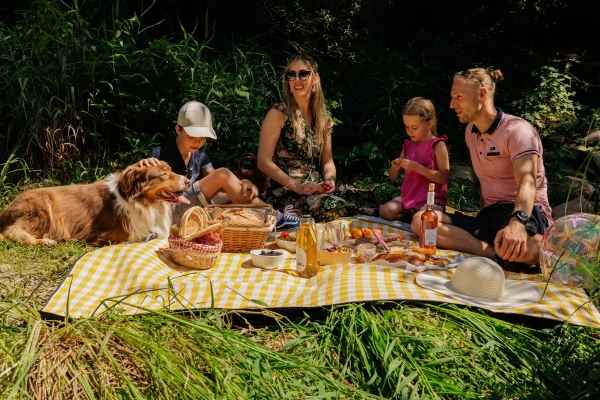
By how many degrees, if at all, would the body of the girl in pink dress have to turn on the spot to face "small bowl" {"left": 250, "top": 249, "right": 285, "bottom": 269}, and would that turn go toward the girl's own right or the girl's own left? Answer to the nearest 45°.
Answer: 0° — they already face it

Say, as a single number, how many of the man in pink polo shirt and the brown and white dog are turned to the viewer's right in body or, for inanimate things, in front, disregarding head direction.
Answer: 1

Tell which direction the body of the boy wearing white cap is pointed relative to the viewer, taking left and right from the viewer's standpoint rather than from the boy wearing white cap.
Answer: facing the viewer and to the right of the viewer

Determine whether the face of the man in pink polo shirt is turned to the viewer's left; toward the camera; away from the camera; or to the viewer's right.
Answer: to the viewer's left

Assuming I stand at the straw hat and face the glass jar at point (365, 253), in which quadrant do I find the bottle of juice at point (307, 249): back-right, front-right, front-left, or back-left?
front-left

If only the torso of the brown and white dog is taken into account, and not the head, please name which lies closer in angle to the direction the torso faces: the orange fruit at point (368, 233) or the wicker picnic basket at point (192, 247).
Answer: the orange fruit

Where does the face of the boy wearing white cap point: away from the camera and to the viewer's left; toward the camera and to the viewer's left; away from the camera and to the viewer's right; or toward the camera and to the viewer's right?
toward the camera and to the viewer's right

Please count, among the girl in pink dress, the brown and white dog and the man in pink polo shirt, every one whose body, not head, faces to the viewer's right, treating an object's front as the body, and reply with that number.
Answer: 1

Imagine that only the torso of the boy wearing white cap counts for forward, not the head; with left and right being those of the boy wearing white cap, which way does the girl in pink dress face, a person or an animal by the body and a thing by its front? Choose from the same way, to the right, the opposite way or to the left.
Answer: to the right

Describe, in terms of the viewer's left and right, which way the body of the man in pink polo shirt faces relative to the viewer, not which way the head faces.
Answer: facing the viewer and to the left of the viewer

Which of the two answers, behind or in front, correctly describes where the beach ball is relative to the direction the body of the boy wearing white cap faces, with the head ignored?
in front

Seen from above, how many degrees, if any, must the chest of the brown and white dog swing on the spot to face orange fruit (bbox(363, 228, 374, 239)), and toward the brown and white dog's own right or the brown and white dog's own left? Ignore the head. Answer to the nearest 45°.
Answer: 0° — it already faces it

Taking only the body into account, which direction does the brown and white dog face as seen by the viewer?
to the viewer's right

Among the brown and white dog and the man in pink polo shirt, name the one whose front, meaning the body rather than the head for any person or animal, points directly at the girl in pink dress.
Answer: the brown and white dog

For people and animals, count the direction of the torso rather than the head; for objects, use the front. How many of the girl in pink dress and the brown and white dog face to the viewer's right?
1

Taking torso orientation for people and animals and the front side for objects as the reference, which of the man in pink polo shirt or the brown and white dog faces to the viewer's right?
the brown and white dog
